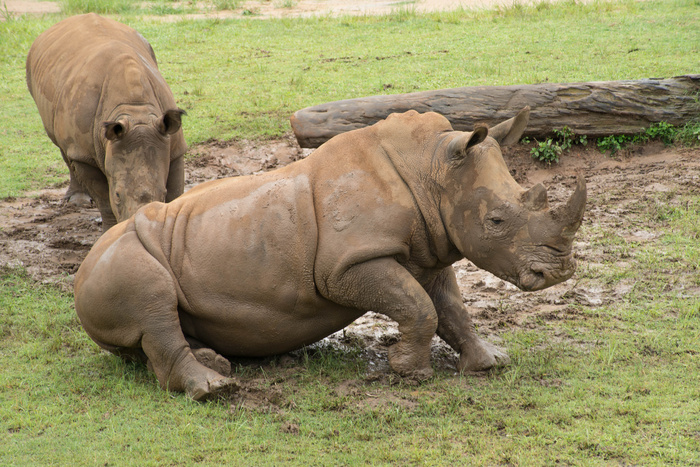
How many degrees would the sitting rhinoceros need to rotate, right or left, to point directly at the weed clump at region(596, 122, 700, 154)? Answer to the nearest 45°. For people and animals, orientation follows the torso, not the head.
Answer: approximately 45° to its left

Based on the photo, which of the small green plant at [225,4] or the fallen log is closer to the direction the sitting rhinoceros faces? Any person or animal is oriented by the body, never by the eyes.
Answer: the fallen log

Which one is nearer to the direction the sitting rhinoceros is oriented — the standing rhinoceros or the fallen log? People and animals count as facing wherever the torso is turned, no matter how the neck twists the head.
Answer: the fallen log

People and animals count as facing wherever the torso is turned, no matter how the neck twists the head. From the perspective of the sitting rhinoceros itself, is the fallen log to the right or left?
on its left

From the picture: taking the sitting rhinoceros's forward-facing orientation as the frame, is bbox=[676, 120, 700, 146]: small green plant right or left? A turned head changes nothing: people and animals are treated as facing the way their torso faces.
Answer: on its left

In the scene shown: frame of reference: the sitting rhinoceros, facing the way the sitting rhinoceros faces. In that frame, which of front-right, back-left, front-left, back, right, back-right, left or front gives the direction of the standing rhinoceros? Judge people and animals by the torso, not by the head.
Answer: back-left

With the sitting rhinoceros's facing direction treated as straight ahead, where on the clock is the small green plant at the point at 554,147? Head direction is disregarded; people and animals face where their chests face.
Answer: The small green plant is roughly at 10 o'clock from the sitting rhinoceros.

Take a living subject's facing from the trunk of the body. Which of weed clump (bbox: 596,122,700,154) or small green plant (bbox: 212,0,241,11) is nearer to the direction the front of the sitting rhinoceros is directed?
the weed clump

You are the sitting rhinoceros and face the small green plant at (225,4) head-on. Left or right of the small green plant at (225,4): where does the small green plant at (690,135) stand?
right

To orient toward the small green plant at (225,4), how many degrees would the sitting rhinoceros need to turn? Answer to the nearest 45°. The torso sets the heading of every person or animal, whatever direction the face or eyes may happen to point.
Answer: approximately 90° to its left

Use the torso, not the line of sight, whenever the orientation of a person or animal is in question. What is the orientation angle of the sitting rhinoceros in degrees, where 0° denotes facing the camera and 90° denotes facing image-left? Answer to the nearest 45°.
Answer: approximately 270°
